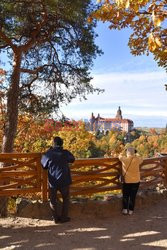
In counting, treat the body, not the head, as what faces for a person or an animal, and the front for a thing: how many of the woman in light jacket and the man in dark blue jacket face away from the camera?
2

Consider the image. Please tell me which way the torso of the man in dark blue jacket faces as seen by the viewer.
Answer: away from the camera

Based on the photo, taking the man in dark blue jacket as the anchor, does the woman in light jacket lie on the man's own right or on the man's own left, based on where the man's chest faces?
on the man's own right

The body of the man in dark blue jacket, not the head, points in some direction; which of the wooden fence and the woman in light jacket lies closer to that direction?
the wooden fence

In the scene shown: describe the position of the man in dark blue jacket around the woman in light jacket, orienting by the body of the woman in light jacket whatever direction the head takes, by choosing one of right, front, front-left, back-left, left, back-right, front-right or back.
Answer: back-left

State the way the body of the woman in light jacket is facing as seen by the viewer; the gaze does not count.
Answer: away from the camera
